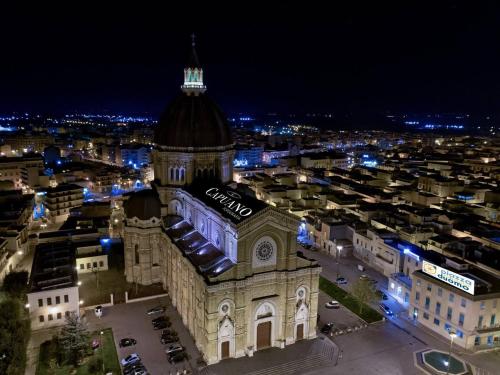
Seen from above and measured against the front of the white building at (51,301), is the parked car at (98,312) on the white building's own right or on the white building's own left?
on the white building's own left

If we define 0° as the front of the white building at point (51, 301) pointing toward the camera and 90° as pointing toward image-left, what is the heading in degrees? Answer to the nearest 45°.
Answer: approximately 0°

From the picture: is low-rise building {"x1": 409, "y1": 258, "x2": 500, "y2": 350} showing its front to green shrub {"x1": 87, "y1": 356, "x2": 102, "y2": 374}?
yes

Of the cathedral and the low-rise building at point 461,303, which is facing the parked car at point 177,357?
the low-rise building

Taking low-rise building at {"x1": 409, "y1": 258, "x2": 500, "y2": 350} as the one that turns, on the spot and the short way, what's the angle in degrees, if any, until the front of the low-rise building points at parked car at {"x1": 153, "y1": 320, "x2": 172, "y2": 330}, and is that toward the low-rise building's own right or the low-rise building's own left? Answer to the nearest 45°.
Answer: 0° — it already faces it

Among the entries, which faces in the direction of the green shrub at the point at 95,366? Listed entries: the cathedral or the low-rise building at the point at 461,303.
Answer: the low-rise building

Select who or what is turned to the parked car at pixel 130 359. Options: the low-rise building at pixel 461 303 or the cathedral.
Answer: the low-rise building

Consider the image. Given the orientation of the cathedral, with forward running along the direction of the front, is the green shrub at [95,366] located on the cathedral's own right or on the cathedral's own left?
on the cathedral's own right
